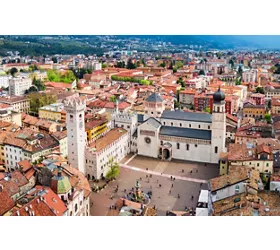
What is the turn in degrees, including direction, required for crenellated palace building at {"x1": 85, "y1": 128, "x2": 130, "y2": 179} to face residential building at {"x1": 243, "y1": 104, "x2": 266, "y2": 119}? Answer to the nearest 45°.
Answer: approximately 90° to its left

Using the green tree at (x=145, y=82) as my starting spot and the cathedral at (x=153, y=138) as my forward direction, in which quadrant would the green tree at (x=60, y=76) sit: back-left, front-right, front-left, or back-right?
back-right

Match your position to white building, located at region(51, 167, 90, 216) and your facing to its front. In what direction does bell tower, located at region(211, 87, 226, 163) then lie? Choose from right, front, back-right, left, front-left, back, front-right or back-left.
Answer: left

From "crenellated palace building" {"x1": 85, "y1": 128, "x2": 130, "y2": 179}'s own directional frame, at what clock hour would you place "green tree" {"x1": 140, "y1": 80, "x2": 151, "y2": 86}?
The green tree is roughly at 8 o'clock from the crenellated palace building.

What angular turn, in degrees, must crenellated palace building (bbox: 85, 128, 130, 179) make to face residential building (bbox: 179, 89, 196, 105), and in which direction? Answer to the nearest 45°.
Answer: approximately 90° to its left

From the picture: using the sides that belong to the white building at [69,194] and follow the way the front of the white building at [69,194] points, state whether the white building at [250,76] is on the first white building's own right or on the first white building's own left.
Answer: on the first white building's own left

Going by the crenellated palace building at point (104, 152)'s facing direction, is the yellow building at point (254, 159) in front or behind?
in front

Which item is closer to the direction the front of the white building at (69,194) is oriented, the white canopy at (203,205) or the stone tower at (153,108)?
the white canopy

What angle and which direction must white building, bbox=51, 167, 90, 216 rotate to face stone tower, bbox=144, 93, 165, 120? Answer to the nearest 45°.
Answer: approximately 90° to its left

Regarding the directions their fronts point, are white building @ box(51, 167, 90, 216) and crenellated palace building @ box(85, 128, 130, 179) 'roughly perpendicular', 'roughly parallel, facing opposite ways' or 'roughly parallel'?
roughly parallel

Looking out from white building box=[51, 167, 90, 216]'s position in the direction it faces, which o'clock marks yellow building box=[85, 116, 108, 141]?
The yellow building is roughly at 8 o'clock from the white building.

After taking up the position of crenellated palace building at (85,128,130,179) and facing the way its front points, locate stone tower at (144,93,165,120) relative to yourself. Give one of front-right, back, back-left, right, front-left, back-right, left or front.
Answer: left

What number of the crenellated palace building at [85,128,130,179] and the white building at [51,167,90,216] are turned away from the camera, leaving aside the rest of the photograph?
0

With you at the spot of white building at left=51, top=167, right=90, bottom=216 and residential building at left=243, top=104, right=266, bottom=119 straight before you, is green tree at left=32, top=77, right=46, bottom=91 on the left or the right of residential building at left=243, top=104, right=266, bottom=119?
left

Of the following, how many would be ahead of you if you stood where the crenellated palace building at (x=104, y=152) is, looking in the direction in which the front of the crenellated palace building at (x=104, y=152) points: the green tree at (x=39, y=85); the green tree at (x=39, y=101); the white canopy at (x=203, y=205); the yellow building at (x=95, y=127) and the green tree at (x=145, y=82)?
1

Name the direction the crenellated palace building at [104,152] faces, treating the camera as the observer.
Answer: facing the viewer and to the right of the viewer
